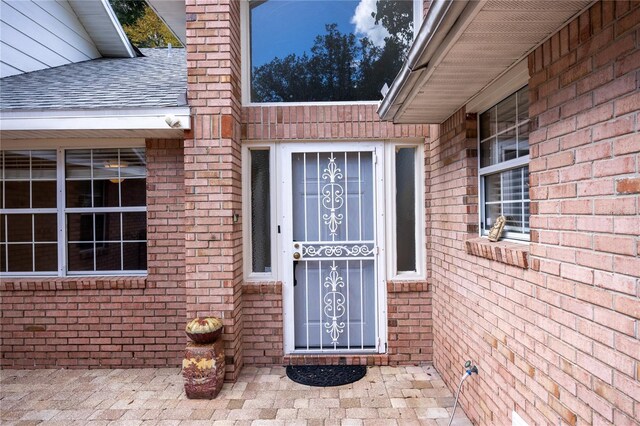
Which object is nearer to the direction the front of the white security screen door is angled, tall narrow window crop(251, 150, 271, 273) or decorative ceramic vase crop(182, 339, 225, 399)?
the decorative ceramic vase

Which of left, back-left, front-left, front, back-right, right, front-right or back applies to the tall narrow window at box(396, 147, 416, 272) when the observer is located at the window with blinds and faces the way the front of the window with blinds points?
right

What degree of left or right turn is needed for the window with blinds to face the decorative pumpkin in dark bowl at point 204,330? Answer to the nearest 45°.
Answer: approximately 45° to its right

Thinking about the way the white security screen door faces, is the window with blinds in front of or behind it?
in front

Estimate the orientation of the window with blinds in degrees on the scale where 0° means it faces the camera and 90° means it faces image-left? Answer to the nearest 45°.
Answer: approximately 45°

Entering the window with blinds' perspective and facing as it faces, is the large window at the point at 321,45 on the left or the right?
on its right

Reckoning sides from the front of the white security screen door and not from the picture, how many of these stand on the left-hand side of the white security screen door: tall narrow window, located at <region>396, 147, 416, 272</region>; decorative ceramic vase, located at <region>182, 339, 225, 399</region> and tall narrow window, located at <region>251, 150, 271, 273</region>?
1

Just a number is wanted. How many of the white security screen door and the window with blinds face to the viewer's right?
0

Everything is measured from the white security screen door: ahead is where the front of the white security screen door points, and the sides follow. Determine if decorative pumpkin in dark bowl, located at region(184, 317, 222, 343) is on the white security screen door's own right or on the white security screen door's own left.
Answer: on the white security screen door's own right

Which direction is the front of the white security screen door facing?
toward the camera

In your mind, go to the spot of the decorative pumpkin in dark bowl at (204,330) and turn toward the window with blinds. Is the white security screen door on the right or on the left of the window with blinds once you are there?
left

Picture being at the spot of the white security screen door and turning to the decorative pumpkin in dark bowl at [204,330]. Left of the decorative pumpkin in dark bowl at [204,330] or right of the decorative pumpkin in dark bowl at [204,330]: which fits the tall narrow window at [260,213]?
right

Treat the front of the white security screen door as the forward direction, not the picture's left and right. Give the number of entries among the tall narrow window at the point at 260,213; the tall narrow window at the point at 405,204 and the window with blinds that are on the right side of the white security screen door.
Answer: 1
